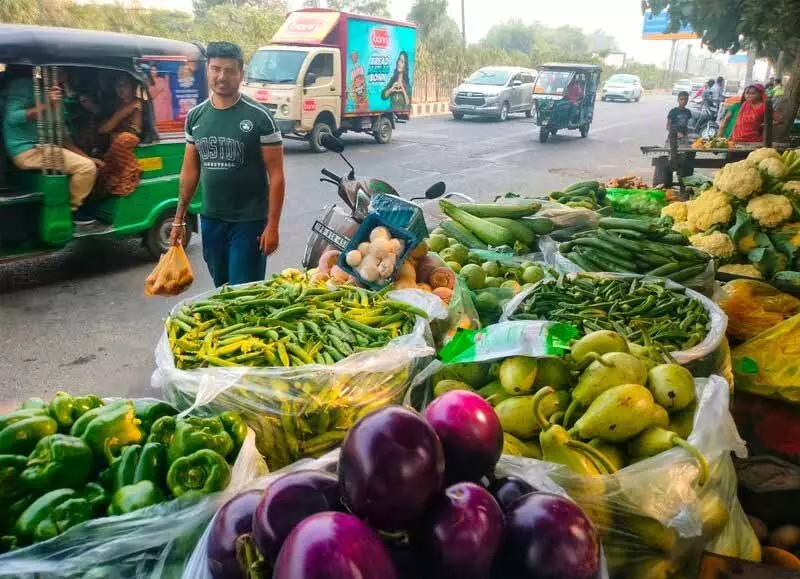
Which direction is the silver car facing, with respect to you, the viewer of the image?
facing the viewer and to the left of the viewer

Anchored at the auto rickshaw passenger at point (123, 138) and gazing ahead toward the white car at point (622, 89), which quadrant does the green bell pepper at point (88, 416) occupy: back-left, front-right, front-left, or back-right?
back-right

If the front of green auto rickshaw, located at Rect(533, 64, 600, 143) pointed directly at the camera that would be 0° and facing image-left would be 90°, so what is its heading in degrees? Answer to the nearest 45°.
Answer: approximately 45°

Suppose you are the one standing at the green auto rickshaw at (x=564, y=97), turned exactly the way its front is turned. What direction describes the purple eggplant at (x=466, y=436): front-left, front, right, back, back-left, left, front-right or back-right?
front-left

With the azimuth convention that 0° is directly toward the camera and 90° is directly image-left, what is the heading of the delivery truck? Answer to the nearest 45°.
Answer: approximately 45°

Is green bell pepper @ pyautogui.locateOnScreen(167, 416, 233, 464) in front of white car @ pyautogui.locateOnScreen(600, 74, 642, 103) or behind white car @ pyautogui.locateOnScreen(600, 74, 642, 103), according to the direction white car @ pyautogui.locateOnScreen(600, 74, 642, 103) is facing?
in front

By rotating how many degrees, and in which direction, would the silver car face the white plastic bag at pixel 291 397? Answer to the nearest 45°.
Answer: approximately 45° to its left

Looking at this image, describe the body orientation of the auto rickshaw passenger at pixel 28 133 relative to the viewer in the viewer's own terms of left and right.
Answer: facing to the right of the viewer

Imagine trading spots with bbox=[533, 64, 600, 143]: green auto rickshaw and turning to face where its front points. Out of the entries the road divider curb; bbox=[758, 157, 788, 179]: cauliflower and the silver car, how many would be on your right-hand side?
2
